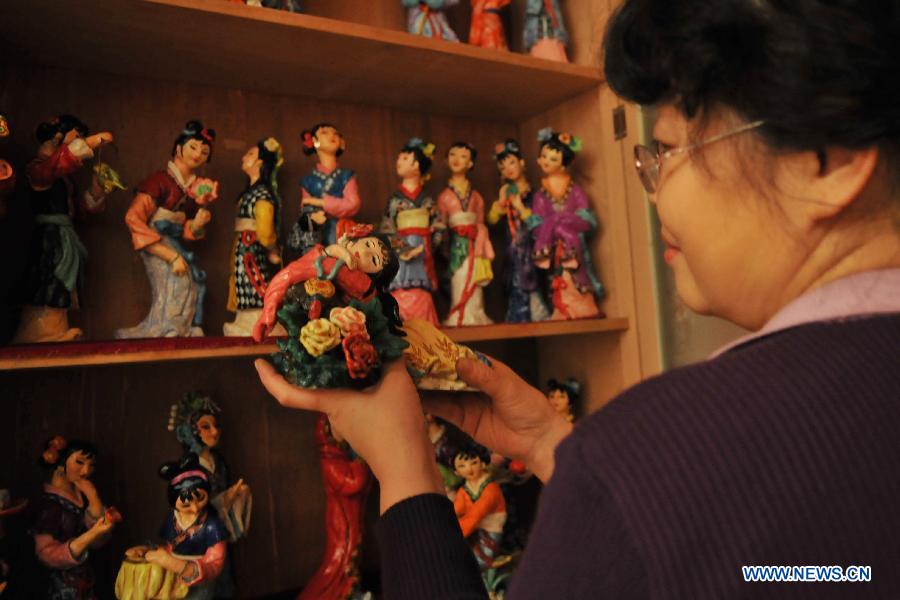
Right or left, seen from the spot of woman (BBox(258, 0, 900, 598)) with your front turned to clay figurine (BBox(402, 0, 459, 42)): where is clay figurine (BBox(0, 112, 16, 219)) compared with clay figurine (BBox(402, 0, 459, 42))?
left

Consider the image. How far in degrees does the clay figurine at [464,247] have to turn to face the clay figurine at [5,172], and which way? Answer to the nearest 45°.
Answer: approximately 45° to its right

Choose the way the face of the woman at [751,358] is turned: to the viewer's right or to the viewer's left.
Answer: to the viewer's left
